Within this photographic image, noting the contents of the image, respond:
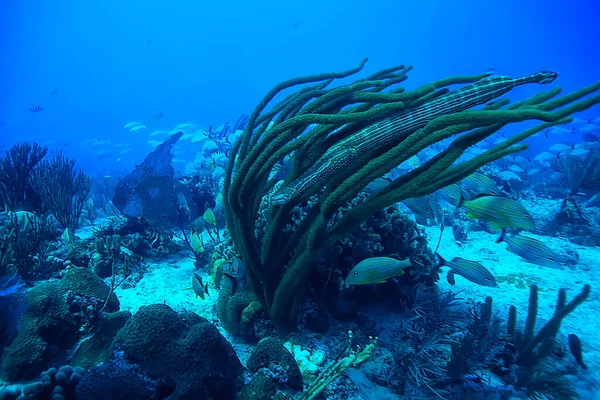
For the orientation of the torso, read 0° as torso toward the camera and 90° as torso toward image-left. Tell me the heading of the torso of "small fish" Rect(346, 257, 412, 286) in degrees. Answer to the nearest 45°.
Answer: approximately 90°

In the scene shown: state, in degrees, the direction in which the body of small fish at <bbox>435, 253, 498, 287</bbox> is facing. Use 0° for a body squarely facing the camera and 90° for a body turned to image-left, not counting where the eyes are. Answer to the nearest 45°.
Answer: approximately 270°

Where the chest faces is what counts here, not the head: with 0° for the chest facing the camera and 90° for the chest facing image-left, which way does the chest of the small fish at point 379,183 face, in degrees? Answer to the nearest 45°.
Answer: approximately 90°

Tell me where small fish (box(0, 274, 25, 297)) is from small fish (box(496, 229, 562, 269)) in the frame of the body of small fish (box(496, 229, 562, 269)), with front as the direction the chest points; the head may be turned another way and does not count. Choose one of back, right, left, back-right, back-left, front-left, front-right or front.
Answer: back-right

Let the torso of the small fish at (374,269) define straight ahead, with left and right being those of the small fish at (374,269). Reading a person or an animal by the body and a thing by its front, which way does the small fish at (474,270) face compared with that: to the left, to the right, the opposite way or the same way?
the opposite way
